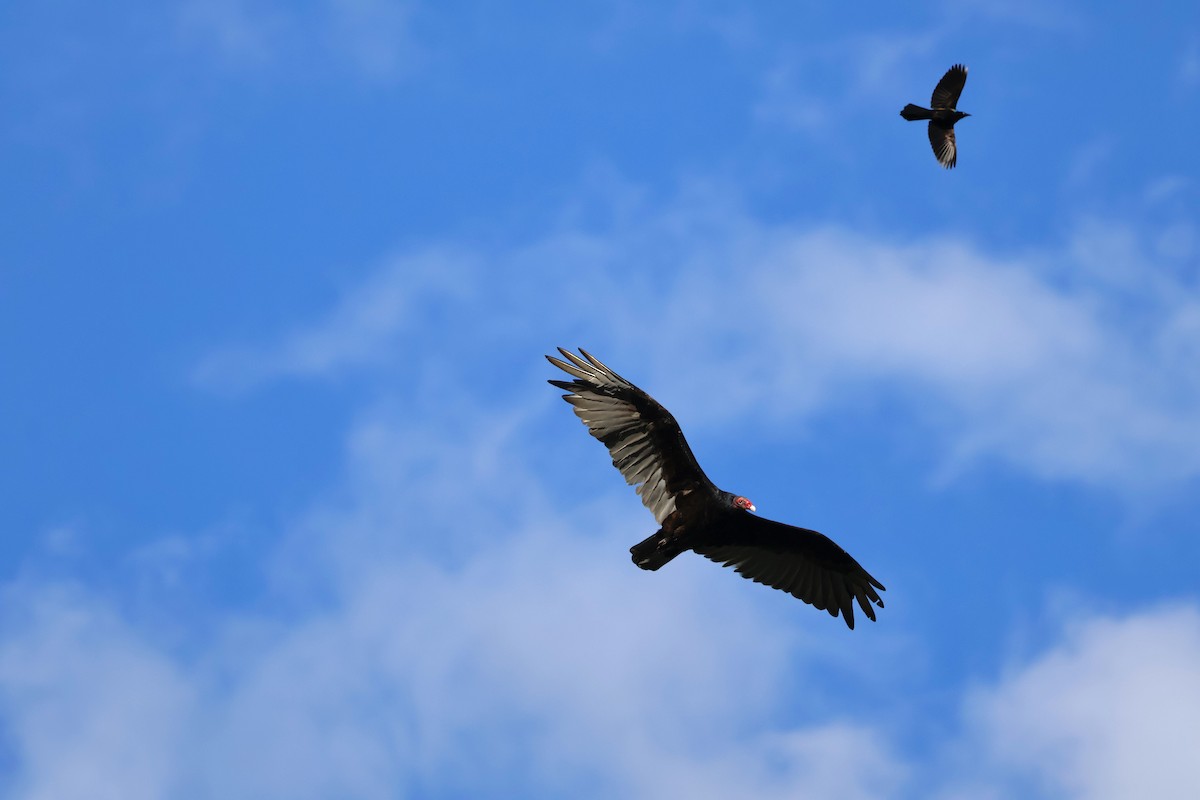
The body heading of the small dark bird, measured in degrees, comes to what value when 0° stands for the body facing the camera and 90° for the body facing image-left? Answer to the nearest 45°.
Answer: approximately 270°
